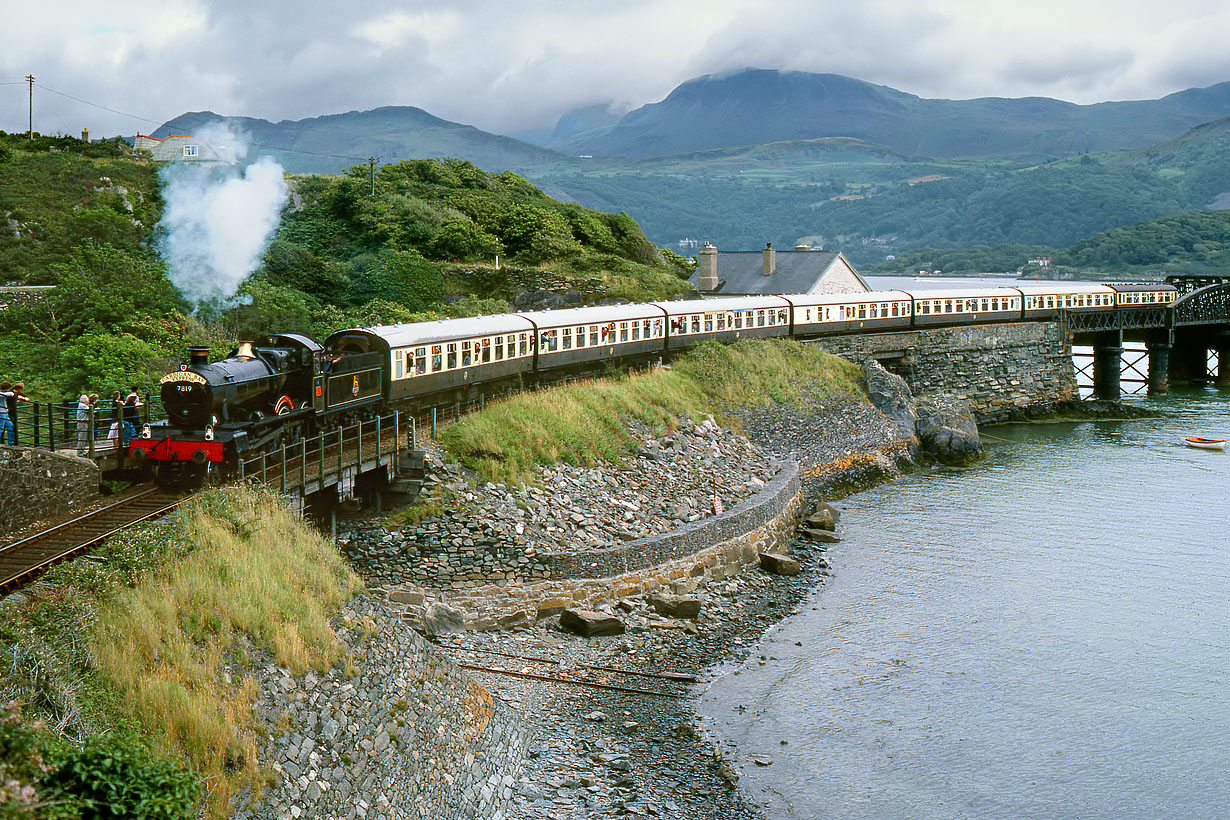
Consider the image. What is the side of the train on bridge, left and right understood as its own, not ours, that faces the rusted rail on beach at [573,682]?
left

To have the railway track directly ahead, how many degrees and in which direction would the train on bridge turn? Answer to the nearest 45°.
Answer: approximately 45° to its left

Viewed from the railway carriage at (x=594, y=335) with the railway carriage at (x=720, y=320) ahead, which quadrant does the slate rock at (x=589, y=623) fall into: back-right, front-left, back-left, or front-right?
back-right

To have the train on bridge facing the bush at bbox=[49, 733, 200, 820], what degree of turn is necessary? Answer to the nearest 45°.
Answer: approximately 45° to its left

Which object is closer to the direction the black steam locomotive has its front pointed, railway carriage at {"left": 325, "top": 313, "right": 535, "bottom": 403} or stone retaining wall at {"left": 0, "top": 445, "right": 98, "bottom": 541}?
the stone retaining wall

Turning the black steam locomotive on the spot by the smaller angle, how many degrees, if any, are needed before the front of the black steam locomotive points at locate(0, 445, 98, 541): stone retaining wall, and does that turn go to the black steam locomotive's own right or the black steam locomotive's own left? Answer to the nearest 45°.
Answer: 0° — it already faces it

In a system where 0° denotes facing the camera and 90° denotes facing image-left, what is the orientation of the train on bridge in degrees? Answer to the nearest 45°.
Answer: approximately 45°

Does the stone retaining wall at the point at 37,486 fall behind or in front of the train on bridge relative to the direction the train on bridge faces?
in front

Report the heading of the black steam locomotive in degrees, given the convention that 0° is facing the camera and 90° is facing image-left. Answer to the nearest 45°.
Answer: approximately 45°
